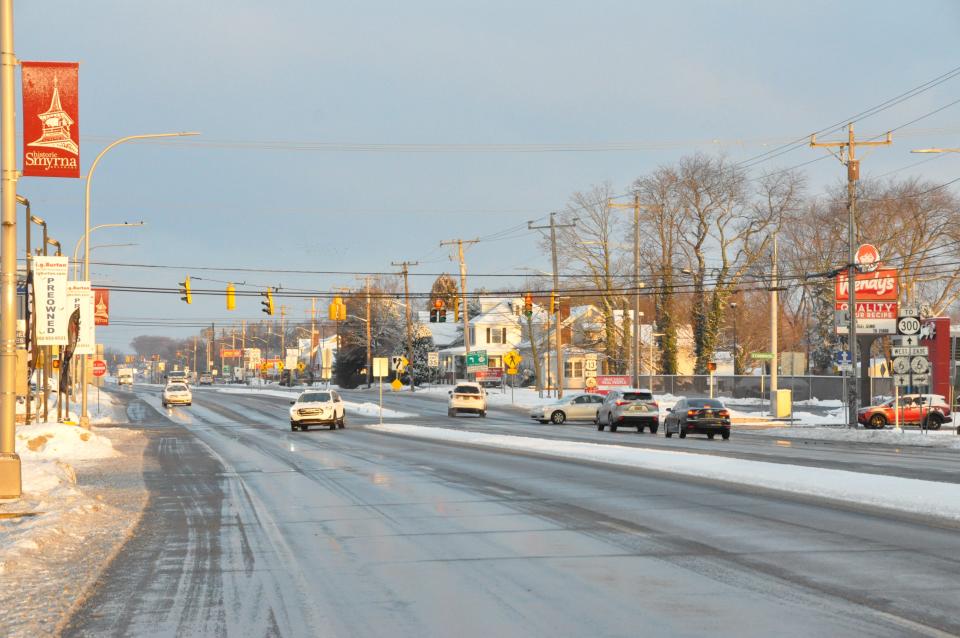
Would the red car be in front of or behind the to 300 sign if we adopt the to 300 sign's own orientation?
behind

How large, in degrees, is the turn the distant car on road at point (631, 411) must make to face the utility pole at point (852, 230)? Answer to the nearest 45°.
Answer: approximately 135° to its right

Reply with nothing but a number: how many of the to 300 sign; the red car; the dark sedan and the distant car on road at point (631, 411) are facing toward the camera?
1

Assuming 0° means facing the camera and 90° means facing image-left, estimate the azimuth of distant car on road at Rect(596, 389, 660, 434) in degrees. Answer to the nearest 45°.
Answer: approximately 135°

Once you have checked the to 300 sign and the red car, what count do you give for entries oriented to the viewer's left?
1

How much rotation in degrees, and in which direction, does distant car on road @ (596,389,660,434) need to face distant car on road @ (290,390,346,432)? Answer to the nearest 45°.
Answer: approximately 45° to its left

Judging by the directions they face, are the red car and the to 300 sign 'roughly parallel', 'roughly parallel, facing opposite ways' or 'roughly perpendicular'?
roughly perpendicular

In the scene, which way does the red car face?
to the viewer's left

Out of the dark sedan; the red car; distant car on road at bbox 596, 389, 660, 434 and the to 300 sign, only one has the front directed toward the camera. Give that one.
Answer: the to 300 sign

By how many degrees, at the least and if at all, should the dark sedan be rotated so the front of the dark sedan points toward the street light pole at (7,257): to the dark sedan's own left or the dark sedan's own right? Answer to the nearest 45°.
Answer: approximately 135° to the dark sedan's own left
